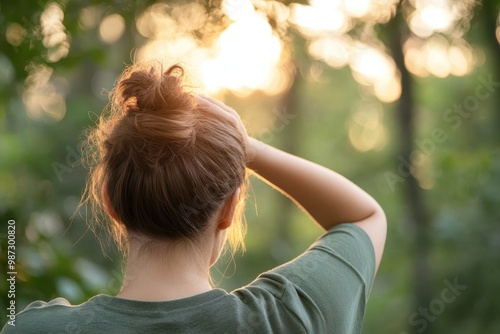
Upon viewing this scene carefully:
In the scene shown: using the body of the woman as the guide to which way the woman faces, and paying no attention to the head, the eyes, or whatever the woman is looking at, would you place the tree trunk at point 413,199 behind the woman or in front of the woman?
in front

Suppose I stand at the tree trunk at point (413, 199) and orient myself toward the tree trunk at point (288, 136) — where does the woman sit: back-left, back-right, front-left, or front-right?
back-left

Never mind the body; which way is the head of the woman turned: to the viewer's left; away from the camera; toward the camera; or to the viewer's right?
away from the camera

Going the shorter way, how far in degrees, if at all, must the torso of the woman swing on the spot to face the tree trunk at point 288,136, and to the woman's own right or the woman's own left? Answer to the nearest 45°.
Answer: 0° — they already face it

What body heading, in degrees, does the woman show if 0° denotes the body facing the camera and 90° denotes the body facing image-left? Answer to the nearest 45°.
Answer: approximately 180°
